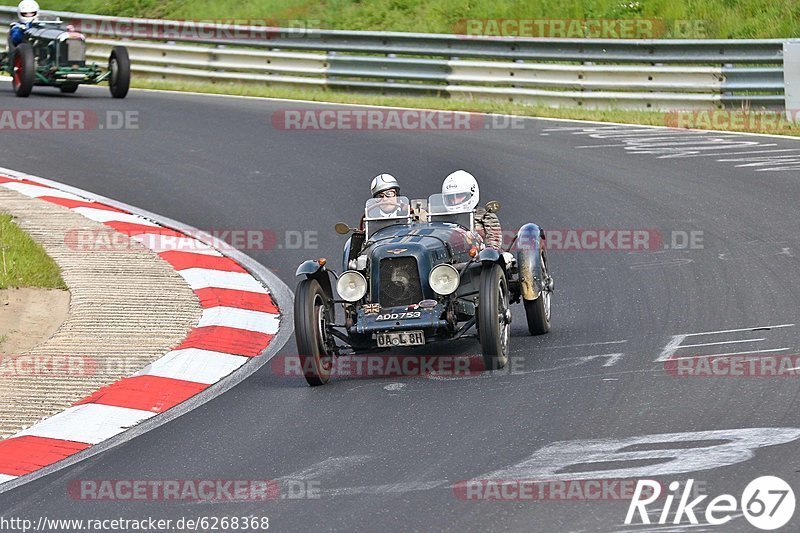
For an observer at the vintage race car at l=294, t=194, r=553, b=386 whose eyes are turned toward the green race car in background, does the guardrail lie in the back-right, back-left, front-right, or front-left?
front-right

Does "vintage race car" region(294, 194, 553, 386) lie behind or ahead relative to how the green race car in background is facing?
ahead

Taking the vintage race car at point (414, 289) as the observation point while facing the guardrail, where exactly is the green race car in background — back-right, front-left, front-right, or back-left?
front-left
